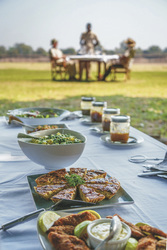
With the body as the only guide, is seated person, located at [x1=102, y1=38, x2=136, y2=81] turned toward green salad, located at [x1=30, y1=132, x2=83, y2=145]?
no

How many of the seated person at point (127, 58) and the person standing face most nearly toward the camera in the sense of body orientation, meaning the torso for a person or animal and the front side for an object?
1

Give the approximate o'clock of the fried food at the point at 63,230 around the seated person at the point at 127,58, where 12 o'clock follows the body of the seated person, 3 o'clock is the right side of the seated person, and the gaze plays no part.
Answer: The fried food is roughly at 9 o'clock from the seated person.

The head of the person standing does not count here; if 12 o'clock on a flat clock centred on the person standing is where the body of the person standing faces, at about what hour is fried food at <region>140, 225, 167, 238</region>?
The fried food is roughly at 12 o'clock from the person standing.

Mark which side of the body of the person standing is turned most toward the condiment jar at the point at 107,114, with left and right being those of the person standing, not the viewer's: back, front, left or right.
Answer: front

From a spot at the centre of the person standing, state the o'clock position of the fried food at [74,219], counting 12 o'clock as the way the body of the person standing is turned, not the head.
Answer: The fried food is roughly at 12 o'clock from the person standing.

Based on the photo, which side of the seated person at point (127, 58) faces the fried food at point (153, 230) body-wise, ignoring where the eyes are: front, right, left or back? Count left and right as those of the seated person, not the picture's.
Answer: left

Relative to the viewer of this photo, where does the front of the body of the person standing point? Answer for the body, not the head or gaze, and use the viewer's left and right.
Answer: facing the viewer

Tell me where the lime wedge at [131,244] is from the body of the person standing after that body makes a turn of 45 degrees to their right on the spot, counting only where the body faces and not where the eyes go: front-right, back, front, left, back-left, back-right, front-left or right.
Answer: front-left

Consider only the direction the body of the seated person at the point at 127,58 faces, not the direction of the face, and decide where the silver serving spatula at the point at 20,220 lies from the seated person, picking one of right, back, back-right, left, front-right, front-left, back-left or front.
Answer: left

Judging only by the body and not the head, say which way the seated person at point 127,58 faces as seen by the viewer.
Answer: to the viewer's left

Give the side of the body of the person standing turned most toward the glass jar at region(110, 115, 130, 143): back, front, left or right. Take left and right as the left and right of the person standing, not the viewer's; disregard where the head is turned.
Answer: front

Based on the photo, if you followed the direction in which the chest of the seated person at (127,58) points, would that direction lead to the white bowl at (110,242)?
no

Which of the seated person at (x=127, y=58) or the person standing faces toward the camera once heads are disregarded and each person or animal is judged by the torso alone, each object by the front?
the person standing

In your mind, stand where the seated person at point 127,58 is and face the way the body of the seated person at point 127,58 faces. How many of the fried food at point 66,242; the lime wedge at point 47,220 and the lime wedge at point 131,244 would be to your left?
3

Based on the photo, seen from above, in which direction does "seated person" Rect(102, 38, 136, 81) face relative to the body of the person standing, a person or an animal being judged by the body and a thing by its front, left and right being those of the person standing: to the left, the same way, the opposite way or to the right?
to the right

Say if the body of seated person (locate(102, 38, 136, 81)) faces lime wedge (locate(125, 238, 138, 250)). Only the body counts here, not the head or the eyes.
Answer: no
